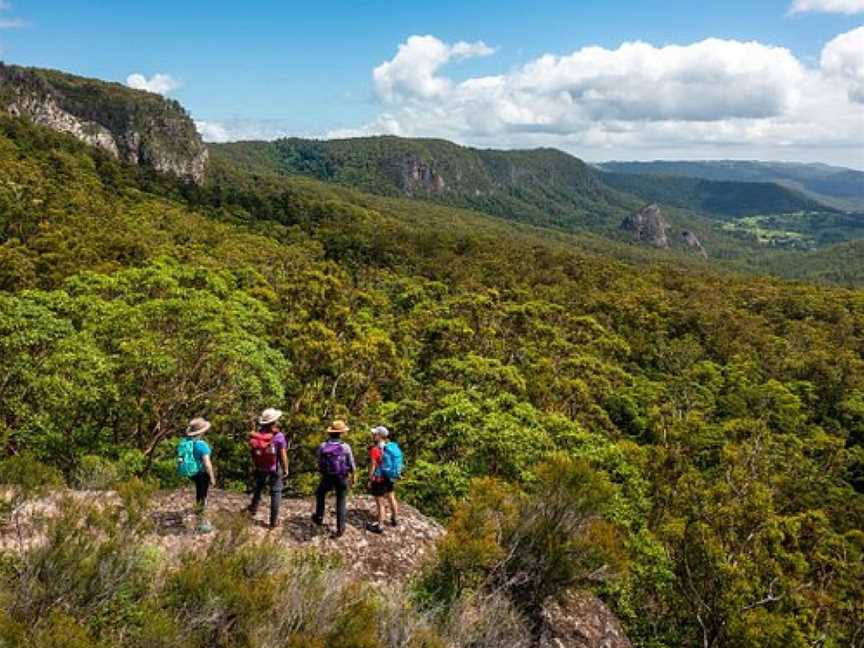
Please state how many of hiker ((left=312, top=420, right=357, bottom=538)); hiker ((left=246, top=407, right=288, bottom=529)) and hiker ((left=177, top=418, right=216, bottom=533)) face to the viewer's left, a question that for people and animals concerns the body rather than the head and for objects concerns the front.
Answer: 0

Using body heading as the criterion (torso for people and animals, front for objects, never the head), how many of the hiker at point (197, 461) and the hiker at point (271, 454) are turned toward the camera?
0

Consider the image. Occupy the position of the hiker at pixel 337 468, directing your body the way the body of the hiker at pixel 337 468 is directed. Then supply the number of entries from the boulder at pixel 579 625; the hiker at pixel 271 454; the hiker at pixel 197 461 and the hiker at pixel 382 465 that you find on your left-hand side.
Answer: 2

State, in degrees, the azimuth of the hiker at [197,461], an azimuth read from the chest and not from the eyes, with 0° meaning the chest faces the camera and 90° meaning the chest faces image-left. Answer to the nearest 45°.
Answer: approximately 225°

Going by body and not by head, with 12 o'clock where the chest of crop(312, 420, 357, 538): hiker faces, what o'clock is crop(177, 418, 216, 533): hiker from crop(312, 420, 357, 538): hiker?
crop(177, 418, 216, 533): hiker is roughly at 9 o'clock from crop(312, 420, 357, 538): hiker.

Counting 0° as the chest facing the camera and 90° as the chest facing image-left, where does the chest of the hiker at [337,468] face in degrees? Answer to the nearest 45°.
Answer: approximately 180°

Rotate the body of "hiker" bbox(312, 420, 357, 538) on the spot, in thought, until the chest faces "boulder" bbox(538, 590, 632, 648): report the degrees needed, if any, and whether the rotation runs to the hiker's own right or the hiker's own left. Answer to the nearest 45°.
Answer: approximately 90° to the hiker's own right

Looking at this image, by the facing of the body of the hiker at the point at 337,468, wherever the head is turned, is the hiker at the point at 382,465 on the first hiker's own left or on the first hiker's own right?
on the first hiker's own right

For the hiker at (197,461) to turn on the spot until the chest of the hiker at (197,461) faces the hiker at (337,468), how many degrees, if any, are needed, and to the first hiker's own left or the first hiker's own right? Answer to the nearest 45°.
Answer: approximately 45° to the first hiker's own right

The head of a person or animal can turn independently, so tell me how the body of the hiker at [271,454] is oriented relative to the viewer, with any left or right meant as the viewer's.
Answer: facing away from the viewer and to the right of the viewer

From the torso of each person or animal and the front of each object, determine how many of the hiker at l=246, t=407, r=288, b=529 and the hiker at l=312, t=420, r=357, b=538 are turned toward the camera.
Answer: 0

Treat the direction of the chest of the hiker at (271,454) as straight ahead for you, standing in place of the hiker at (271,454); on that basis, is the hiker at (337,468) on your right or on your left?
on your right

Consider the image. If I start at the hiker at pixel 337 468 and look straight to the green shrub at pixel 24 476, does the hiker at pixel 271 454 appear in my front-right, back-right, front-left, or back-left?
front-right
